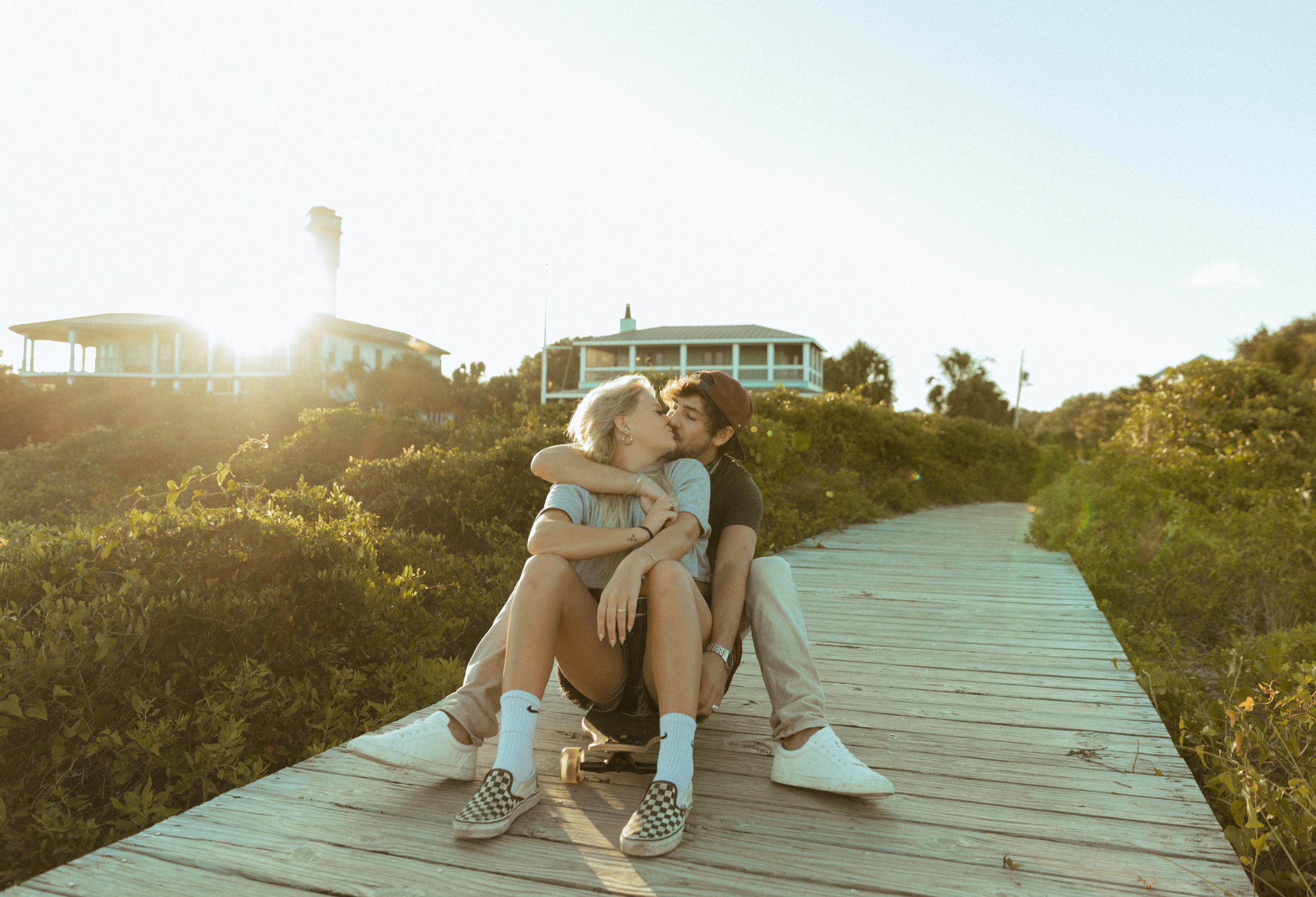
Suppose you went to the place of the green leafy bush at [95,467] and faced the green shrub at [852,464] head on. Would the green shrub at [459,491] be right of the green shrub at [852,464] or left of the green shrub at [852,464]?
right

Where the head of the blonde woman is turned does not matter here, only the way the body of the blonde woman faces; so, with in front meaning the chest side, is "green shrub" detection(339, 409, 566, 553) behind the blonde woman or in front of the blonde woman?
behind

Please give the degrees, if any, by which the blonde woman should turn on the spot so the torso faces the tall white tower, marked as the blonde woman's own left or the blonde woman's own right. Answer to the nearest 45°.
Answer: approximately 180°

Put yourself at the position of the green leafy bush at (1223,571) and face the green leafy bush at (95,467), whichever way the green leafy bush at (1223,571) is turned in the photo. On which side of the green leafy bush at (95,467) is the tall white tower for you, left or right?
right

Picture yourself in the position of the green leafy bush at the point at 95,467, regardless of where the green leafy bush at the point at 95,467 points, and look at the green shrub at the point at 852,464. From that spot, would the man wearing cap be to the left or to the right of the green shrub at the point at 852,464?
right

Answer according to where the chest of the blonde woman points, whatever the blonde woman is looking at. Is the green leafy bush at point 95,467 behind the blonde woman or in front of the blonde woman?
behind

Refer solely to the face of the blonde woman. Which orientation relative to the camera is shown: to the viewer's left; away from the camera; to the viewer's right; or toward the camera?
to the viewer's right

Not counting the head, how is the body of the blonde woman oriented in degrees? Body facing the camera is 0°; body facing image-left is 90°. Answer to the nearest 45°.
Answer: approximately 0°

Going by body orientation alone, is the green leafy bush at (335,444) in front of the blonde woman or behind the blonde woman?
behind

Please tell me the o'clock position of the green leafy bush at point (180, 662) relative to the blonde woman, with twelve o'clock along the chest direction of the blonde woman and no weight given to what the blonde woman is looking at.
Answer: The green leafy bush is roughly at 4 o'clock from the blonde woman.

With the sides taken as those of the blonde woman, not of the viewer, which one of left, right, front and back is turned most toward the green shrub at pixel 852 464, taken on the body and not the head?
back
